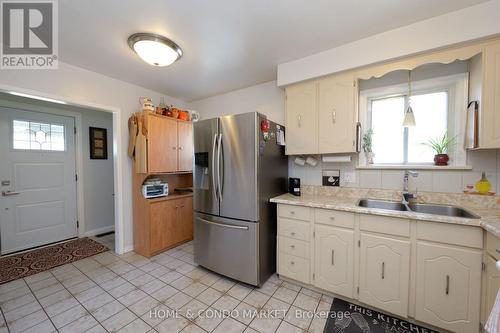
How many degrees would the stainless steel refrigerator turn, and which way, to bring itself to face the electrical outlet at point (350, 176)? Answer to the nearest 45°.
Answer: approximately 135° to its left

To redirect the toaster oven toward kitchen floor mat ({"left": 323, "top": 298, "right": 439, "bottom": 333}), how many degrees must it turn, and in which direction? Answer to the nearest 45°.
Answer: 0° — it already faces it

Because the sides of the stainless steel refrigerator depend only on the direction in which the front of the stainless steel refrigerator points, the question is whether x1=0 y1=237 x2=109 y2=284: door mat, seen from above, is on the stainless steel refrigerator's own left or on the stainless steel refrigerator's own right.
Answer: on the stainless steel refrigerator's own right

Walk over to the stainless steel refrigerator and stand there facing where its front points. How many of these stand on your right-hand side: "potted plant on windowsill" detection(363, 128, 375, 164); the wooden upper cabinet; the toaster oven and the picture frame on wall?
3

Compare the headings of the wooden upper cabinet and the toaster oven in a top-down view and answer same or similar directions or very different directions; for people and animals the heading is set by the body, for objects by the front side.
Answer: same or similar directions

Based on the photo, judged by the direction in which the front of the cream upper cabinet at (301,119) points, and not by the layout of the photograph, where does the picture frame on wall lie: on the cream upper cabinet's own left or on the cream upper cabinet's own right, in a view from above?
on the cream upper cabinet's own right

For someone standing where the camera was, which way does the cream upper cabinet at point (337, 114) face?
facing the viewer and to the left of the viewer

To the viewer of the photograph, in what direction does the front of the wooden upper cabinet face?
facing the viewer and to the right of the viewer

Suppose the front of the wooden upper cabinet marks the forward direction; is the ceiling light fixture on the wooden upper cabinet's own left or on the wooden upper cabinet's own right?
on the wooden upper cabinet's own right

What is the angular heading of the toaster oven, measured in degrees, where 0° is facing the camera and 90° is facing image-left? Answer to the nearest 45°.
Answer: approximately 315°
